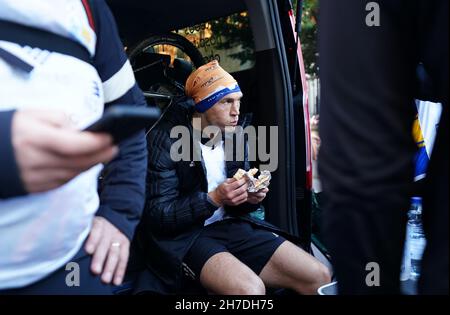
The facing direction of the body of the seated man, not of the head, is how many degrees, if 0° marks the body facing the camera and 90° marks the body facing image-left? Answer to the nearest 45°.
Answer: approximately 315°

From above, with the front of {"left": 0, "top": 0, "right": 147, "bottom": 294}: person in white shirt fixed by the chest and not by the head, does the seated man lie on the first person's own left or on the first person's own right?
on the first person's own left

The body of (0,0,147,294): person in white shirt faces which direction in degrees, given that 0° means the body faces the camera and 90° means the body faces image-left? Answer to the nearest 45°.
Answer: approximately 315°

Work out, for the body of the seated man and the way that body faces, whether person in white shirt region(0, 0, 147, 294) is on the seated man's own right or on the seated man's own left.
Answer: on the seated man's own right
